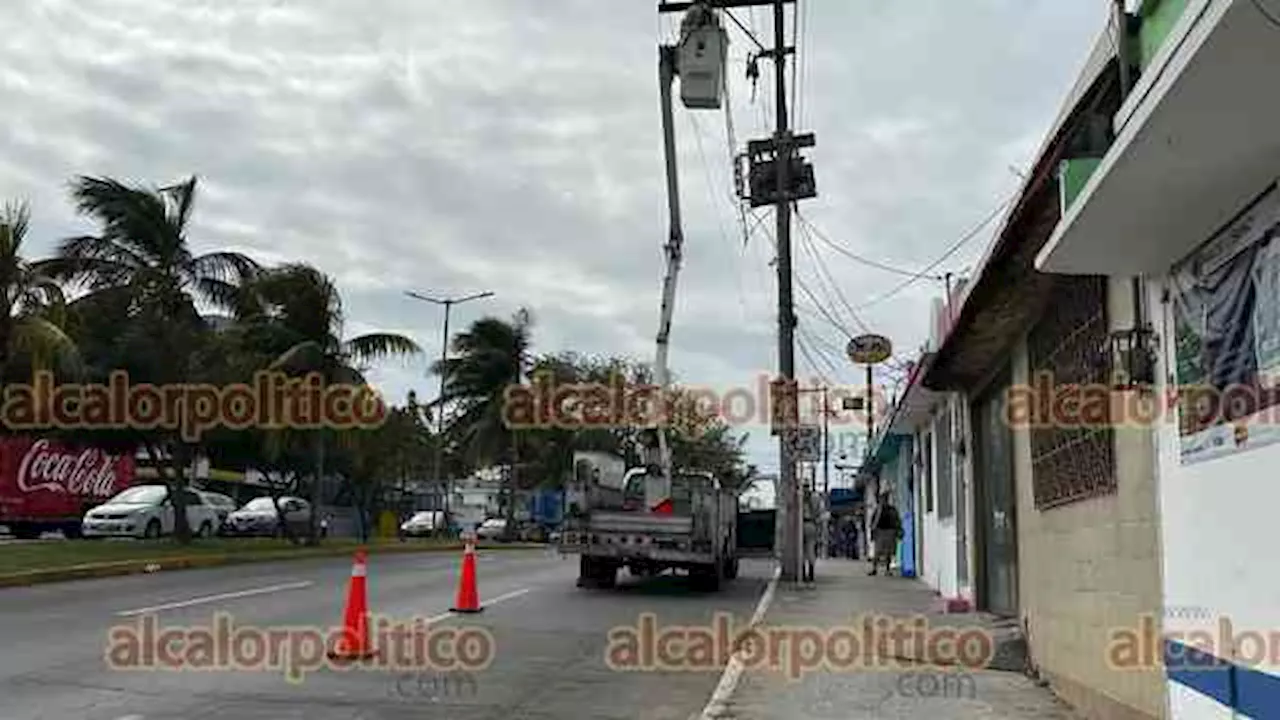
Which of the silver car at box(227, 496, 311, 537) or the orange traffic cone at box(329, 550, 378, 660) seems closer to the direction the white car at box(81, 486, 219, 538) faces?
the orange traffic cone

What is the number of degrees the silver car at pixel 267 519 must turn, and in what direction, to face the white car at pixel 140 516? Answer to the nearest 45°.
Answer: approximately 45° to its left

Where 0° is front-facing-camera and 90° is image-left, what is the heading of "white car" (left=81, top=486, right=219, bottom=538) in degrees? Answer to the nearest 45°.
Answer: approximately 45°

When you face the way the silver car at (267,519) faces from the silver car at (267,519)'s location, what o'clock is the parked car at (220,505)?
The parked car is roughly at 11 o'clock from the silver car.

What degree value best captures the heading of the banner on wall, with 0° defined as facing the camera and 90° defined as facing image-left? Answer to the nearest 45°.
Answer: approximately 45°

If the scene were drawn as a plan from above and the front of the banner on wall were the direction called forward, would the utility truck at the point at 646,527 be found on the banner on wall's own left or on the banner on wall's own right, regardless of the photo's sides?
on the banner on wall's own right

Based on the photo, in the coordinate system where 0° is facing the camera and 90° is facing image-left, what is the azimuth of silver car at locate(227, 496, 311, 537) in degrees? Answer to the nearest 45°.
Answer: approximately 45°

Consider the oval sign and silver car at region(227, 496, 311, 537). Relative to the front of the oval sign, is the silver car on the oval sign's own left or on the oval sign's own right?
on the oval sign's own right
